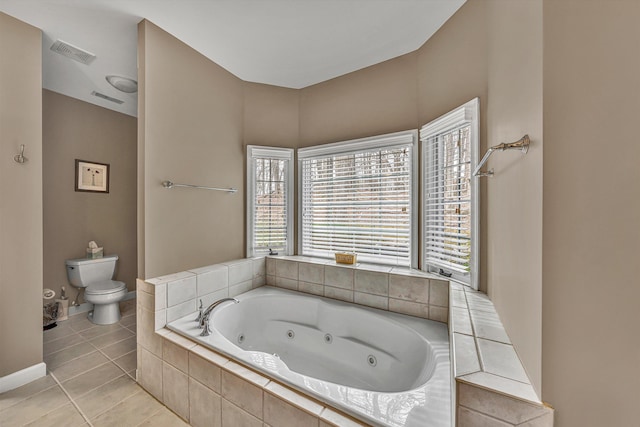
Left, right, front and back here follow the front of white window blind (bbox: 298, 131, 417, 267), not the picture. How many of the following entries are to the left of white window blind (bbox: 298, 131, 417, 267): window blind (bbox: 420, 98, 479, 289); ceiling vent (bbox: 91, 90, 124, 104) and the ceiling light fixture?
1

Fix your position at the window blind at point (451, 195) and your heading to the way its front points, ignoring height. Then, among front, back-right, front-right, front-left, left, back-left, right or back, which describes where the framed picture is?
front-right

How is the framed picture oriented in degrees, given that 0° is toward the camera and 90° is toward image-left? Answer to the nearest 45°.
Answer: approximately 315°

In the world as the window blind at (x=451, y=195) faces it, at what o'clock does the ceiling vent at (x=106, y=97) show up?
The ceiling vent is roughly at 1 o'clock from the window blind.

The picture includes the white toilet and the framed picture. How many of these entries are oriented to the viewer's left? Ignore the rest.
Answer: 0

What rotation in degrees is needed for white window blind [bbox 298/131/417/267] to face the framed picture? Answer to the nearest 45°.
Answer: approximately 45° to its right

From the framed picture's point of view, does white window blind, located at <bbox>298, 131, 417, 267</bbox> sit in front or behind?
in front

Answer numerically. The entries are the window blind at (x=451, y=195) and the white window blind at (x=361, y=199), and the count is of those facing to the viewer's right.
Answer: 0

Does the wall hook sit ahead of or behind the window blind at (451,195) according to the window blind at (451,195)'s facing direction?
ahead

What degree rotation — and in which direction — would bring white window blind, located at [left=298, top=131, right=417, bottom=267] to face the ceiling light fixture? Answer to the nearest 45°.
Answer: approximately 45° to its right

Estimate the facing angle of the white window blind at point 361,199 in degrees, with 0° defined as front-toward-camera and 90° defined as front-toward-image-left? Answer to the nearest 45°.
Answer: approximately 45°
